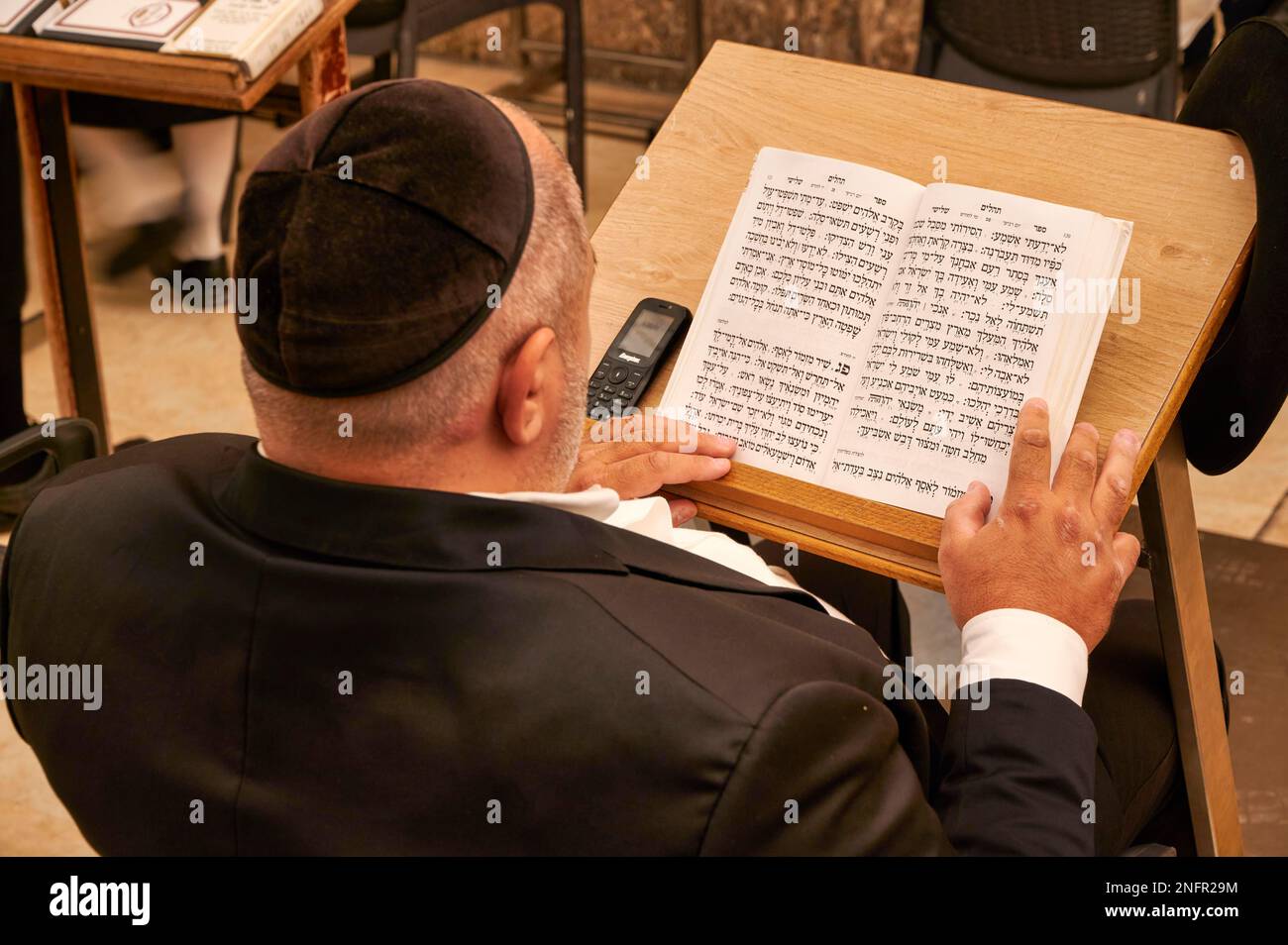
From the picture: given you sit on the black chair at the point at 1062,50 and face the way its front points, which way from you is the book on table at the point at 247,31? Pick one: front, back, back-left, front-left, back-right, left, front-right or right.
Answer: back-left

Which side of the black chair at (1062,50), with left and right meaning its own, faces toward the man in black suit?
back

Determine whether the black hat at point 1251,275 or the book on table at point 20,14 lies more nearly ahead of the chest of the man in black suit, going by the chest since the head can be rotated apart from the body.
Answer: the black hat

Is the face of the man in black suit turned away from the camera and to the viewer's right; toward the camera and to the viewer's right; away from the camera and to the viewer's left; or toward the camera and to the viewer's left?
away from the camera and to the viewer's right

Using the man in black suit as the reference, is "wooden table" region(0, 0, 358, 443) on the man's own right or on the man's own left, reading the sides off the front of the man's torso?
on the man's own left

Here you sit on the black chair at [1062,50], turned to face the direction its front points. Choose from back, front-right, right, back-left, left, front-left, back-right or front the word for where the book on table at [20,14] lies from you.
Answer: back-left

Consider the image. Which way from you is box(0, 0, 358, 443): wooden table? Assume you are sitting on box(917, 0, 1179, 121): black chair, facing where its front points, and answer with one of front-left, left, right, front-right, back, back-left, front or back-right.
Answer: back-left

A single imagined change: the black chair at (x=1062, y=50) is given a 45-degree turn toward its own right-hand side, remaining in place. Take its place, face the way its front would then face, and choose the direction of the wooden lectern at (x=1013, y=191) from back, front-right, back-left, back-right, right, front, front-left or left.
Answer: back-right

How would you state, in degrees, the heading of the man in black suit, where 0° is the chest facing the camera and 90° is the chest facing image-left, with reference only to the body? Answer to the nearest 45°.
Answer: approximately 225°

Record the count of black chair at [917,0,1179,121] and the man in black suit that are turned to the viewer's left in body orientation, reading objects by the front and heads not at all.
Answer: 0

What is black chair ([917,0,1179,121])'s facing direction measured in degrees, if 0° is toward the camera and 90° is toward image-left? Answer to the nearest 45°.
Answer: approximately 180°

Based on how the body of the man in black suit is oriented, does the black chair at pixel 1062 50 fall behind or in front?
in front

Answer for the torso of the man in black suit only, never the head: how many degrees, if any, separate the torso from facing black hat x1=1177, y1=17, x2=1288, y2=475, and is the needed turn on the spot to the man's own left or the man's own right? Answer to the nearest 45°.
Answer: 0° — they already face it

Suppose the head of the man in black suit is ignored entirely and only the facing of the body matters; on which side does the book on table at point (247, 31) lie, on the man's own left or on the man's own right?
on the man's own left
